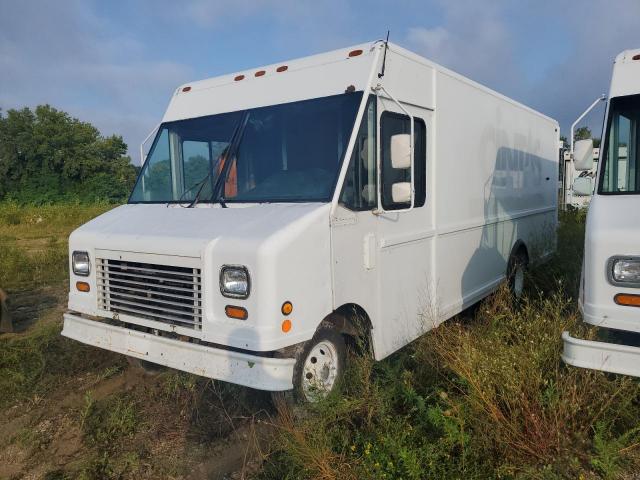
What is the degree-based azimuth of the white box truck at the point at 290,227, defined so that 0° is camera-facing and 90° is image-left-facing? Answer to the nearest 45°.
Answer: approximately 45°
